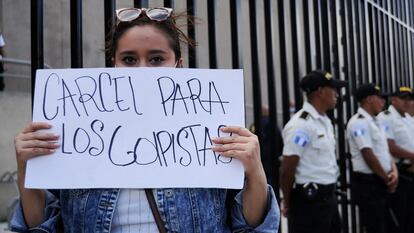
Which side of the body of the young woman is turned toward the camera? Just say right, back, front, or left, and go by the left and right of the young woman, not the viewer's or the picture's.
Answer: front

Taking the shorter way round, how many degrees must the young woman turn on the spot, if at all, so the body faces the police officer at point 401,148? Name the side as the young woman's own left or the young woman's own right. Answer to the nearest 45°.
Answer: approximately 135° to the young woman's own left

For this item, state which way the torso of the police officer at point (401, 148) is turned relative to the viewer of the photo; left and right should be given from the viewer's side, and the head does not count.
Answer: facing the viewer and to the right of the viewer

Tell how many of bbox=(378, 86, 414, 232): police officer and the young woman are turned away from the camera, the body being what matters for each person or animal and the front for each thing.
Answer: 0

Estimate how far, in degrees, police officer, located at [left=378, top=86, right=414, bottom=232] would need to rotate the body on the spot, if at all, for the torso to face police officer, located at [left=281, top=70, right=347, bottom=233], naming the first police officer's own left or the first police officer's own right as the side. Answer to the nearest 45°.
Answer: approximately 45° to the first police officer's own right

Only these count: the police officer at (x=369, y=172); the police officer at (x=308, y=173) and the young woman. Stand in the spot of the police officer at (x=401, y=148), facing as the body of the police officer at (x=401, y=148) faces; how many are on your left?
0

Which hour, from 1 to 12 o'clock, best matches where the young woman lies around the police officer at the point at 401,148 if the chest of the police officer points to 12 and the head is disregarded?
The young woman is roughly at 2 o'clock from the police officer.

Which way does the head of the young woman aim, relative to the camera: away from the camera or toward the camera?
toward the camera

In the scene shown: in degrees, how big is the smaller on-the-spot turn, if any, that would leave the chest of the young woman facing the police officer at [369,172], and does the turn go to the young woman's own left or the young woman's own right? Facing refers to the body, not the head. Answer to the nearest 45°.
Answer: approximately 135° to the young woman's own left

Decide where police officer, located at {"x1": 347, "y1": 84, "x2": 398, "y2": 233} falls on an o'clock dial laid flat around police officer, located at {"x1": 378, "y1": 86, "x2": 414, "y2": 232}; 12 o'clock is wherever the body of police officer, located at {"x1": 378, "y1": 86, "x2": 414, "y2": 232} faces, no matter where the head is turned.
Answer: police officer, located at {"x1": 347, "y1": 84, "x2": 398, "y2": 233} is roughly at 2 o'clock from police officer, located at {"x1": 378, "y1": 86, "x2": 414, "y2": 232}.
